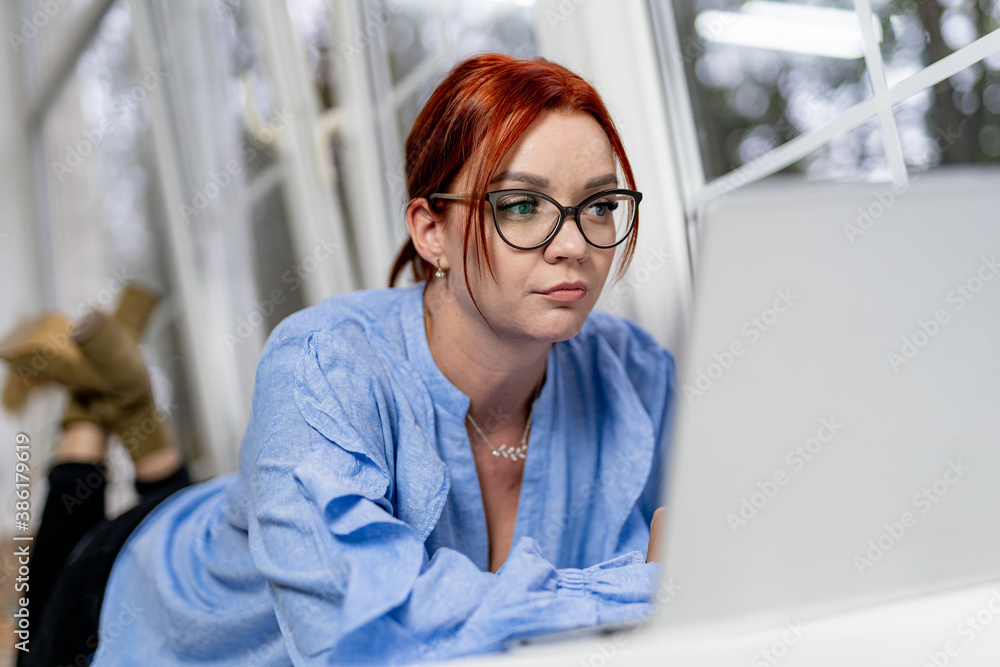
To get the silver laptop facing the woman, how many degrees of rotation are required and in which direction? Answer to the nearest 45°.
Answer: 0° — it already faces them

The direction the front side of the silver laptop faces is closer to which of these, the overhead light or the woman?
the woman

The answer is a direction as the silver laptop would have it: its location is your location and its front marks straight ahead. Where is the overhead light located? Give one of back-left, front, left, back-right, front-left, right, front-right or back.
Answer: front-right

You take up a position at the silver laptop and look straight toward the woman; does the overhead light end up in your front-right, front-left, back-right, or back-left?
front-right

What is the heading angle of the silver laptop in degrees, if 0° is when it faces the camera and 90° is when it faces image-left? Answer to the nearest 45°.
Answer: approximately 135°
